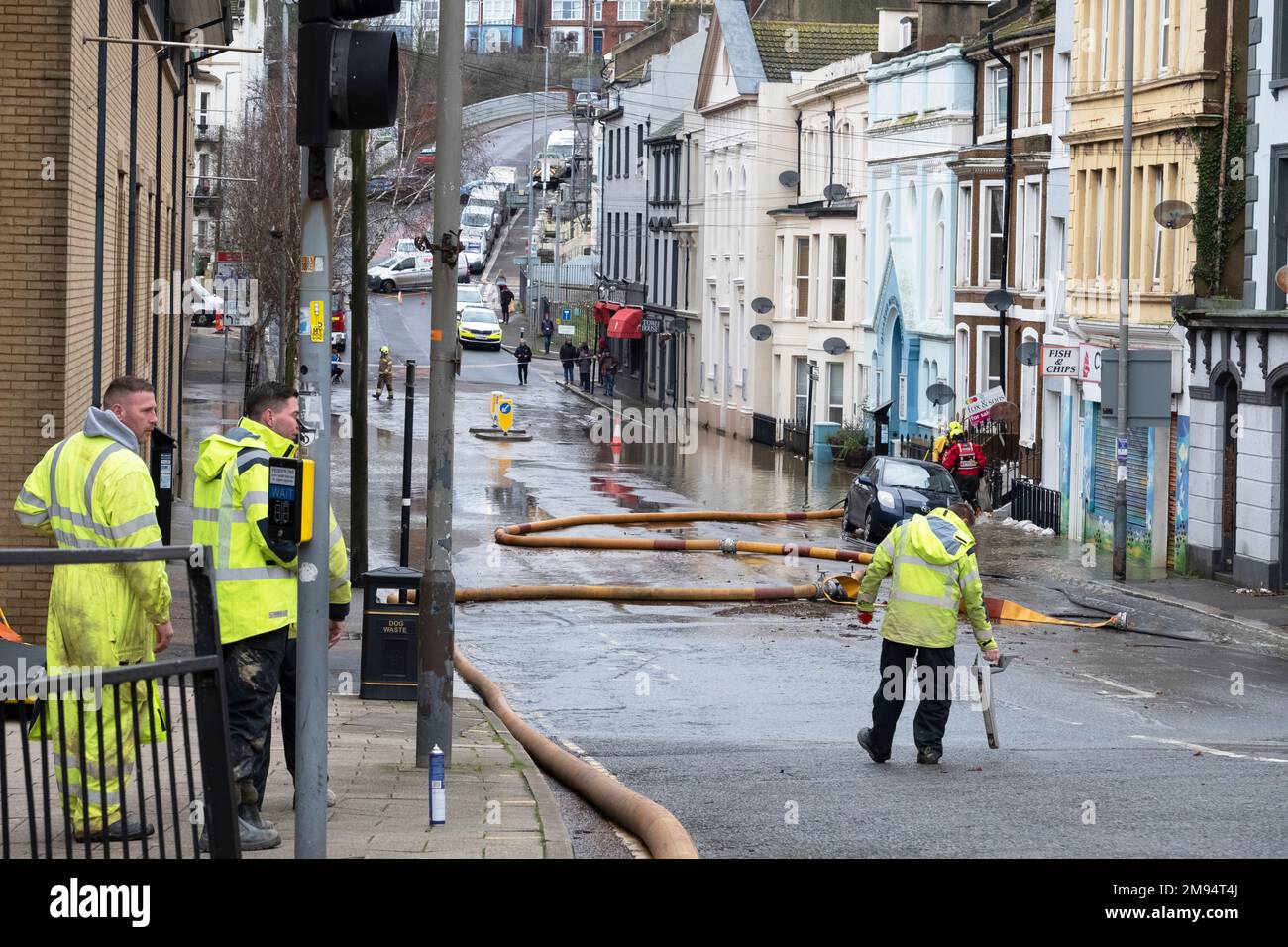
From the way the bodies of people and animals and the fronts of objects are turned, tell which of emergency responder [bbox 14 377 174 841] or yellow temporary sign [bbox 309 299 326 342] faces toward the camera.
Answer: the yellow temporary sign

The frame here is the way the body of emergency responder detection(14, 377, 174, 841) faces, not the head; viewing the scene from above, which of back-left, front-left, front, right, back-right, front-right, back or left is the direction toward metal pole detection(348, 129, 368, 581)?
front-left

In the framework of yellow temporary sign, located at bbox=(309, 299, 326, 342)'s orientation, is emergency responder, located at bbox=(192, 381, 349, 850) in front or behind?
behind

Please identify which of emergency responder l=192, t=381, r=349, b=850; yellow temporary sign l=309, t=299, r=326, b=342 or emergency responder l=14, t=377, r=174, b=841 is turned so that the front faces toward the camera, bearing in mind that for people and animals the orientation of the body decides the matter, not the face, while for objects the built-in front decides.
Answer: the yellow temporary sign

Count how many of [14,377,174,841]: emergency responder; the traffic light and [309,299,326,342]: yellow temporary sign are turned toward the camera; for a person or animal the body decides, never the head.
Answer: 1

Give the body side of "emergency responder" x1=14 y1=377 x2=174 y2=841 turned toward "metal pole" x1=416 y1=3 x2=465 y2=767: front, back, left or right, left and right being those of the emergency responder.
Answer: front

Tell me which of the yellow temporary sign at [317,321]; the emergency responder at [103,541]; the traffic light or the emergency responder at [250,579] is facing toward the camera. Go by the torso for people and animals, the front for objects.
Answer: the yellow temporary sign

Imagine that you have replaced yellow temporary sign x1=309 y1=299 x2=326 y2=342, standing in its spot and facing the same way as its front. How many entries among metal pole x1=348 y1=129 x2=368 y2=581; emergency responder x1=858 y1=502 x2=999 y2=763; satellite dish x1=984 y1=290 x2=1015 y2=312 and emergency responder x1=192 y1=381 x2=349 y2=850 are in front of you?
0

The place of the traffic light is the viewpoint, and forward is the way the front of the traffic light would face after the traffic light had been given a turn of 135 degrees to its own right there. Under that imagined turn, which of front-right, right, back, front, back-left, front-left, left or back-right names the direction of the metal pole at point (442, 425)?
back-right

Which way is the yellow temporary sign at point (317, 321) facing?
toward the camera

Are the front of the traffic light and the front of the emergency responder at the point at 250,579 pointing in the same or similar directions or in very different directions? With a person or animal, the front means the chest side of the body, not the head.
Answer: same or similar directions
